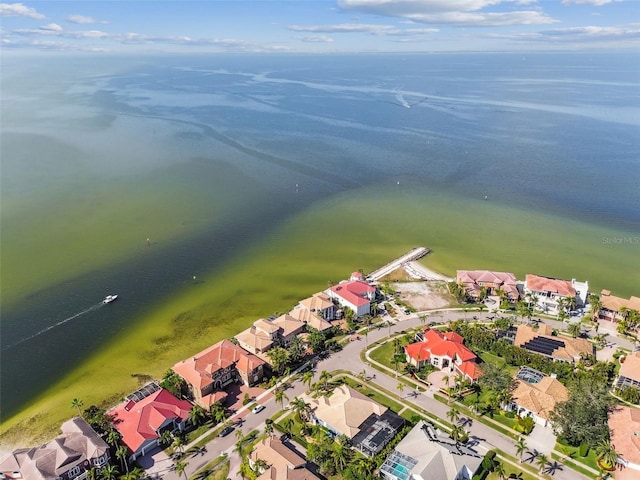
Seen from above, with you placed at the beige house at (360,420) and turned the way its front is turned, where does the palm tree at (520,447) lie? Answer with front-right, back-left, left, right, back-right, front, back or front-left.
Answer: back-right

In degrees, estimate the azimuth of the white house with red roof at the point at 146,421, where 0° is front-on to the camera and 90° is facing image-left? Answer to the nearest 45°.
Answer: approximately 315°

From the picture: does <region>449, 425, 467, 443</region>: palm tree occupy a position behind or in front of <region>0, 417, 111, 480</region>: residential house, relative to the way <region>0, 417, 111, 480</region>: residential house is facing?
in front

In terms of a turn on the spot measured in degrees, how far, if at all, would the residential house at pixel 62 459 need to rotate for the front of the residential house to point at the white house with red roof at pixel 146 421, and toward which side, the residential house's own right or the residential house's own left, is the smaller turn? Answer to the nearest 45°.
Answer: approximately 45° to the residential house's own left

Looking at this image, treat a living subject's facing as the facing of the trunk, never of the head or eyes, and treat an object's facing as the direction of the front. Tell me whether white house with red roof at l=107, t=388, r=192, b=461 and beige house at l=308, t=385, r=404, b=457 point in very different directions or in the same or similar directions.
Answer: very different directions

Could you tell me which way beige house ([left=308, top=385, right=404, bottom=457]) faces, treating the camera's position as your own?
facing away from the viewer and to the left of the viewer

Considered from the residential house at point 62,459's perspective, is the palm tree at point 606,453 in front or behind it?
in front

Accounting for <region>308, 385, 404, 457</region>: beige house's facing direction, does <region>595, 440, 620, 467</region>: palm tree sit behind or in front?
behind

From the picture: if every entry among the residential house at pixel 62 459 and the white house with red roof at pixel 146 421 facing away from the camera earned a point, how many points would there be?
0
